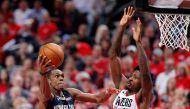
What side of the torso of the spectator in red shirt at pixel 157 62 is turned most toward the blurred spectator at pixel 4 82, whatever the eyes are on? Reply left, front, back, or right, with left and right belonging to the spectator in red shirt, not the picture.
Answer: right

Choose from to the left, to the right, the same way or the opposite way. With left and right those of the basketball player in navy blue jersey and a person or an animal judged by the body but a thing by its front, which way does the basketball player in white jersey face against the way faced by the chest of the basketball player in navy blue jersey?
to the right

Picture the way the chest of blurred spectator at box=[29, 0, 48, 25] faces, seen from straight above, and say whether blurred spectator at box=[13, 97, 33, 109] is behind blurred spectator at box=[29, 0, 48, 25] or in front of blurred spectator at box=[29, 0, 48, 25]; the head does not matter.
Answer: in front

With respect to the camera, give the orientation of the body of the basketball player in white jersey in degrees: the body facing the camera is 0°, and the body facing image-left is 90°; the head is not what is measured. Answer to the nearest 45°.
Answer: approximately 45°

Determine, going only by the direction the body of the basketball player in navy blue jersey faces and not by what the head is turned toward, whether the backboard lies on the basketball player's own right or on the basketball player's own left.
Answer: on the basketball player's own left

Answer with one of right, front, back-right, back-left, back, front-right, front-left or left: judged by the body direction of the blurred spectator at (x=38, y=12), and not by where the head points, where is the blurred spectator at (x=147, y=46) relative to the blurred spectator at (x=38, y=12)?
front-left
